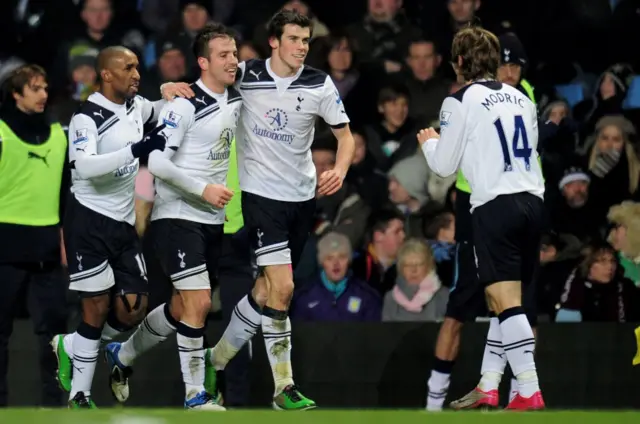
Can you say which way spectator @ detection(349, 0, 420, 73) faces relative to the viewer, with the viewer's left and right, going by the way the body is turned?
facing the viewer

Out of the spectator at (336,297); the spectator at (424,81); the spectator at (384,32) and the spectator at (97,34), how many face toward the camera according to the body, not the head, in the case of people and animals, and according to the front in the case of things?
4

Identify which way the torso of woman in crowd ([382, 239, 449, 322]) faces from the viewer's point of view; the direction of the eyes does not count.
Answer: toward the camera

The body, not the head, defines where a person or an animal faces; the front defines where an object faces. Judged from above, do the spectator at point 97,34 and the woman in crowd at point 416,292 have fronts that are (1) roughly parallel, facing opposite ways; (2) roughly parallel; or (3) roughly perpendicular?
roughly parallel

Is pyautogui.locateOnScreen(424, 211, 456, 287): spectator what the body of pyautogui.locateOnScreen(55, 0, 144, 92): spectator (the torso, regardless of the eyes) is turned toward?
no

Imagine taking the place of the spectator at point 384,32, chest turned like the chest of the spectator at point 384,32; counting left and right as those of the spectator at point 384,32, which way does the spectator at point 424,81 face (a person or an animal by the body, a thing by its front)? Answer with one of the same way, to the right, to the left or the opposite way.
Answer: the same way

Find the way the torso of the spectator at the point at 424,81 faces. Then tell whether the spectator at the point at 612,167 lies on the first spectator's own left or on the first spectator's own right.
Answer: on the first spectator's own left

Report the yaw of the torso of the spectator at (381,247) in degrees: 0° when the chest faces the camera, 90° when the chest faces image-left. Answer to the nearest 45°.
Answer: approximately 315°

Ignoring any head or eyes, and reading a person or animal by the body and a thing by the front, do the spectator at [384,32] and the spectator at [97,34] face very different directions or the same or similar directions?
same or similar directions

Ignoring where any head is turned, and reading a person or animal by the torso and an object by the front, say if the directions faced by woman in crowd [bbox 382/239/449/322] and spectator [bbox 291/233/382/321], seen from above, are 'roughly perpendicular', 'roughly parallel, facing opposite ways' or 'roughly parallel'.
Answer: roughly parallel

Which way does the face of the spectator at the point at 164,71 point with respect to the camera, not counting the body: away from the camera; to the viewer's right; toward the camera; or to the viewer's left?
toward the camera

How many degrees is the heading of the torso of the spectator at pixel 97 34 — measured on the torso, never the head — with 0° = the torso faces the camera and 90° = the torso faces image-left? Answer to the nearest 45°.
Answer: approximately 0°

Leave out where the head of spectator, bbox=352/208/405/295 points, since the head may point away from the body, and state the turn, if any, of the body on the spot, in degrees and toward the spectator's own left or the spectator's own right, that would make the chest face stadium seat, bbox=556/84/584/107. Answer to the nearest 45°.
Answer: approximately 90° to the spectator's own left

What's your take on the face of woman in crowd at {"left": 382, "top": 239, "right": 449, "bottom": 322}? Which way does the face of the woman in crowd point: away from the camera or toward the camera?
toward the camera

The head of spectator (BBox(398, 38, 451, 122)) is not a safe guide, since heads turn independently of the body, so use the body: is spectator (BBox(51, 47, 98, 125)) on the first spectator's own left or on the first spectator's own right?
on the first spectator's own right

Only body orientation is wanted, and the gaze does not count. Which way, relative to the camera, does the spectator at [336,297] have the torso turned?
toward the camera

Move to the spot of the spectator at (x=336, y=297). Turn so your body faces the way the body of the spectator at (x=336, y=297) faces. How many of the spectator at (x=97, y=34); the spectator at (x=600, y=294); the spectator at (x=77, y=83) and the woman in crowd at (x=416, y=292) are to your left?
2
